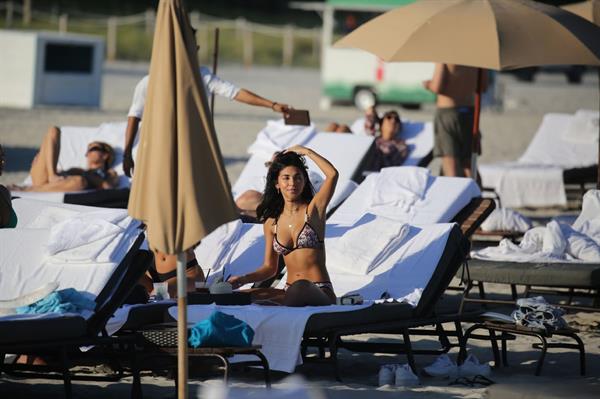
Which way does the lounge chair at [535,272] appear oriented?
to the viewer's left

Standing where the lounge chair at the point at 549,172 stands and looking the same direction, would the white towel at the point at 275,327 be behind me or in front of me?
in front

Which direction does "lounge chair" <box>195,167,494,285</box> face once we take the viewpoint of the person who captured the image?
facing the viewer and to the left of the viewer

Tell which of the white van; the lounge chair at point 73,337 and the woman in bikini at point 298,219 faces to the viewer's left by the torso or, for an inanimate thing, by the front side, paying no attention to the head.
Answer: the lounge chair

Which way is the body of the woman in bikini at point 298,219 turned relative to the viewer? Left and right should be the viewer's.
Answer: facing the viewer

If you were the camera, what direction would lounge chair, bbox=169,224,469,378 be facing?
facing to the left of the viewer

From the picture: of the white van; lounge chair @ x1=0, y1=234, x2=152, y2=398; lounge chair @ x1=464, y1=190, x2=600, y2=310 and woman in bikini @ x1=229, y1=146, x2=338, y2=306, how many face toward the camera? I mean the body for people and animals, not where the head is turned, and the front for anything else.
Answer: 1

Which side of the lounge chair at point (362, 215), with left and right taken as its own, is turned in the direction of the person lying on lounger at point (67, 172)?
right
